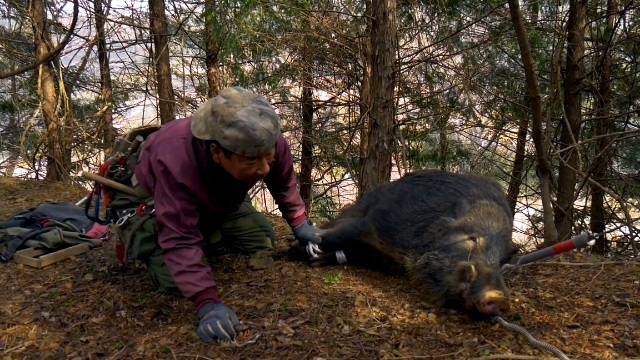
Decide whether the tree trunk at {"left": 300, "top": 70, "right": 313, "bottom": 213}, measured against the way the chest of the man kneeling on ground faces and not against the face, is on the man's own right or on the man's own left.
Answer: on the man's own left

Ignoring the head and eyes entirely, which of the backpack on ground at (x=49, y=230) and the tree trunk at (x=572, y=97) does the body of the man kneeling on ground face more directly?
the tree trunk

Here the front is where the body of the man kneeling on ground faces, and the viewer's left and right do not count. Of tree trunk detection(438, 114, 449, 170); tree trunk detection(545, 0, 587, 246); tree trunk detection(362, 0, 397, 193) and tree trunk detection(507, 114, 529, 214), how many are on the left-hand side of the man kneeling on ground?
4

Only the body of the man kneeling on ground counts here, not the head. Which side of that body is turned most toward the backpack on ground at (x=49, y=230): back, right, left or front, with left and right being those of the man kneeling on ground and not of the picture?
back

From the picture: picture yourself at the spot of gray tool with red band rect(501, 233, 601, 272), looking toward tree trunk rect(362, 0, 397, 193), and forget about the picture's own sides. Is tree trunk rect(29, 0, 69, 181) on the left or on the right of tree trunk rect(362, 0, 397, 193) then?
left

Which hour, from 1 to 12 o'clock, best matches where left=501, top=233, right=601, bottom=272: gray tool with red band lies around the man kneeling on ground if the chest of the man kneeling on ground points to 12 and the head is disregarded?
The gray tool with red band is roughly at 11 o'clock from the man kneeling on ground.

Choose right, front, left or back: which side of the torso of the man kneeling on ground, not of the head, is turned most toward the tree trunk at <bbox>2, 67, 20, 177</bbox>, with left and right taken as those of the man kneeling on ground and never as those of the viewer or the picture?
back

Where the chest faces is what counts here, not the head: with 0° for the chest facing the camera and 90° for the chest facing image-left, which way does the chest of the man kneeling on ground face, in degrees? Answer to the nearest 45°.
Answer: approximately 315°

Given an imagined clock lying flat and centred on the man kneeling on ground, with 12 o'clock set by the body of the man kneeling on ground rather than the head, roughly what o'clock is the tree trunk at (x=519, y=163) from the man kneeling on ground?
The tree trunk is roughly at 9 o'clock from the man kneeling on ground.

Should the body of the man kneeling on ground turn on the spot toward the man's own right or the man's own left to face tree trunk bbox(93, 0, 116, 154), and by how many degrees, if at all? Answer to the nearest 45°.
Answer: approximately 135° to the man's own left

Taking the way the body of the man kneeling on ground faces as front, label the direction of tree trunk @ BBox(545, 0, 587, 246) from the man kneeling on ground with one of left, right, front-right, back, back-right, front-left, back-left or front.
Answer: left
